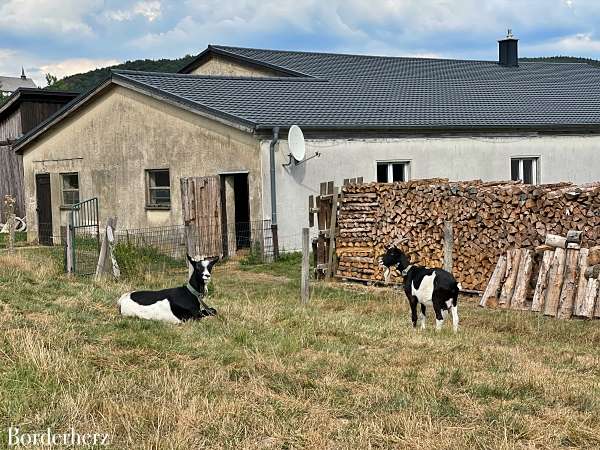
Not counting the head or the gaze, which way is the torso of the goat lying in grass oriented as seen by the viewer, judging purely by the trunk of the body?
to the viewer's right

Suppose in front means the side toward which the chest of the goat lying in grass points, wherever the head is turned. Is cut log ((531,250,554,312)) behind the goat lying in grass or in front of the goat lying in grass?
in front

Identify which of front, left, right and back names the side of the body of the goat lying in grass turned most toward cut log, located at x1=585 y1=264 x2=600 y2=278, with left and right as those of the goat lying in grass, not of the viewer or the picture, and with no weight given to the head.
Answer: front

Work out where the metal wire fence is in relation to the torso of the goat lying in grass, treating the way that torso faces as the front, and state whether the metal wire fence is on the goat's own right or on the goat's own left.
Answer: on the goat's own left

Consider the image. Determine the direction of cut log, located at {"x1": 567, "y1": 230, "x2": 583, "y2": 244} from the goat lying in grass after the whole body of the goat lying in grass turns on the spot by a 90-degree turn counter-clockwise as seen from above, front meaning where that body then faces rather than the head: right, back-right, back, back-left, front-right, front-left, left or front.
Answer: right

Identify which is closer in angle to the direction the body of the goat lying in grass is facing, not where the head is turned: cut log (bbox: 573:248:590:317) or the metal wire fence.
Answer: the cut log

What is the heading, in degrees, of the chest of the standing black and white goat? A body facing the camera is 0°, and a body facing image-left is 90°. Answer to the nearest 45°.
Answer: approximately 135°

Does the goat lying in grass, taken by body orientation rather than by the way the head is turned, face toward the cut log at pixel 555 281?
yes

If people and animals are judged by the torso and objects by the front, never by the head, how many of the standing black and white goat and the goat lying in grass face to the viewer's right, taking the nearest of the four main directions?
1

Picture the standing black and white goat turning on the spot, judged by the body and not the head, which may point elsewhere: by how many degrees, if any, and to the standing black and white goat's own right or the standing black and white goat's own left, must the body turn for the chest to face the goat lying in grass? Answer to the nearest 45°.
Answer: approximately 45° to the standing black and white goat's own left

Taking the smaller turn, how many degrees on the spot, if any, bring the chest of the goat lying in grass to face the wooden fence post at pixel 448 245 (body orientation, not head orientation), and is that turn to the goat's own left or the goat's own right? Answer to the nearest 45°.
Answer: approximately 45° to the goat's own left
